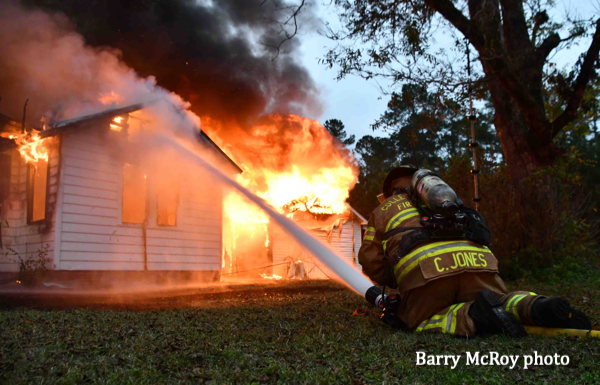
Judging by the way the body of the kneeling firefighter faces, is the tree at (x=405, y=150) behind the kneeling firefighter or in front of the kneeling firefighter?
in front

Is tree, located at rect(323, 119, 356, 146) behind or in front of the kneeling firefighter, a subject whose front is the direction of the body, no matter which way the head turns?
in front

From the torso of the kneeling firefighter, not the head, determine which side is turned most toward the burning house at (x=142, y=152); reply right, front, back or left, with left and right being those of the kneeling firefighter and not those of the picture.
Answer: front

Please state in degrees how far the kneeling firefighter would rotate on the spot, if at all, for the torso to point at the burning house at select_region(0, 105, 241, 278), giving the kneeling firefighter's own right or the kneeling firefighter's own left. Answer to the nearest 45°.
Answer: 0° — they already face it

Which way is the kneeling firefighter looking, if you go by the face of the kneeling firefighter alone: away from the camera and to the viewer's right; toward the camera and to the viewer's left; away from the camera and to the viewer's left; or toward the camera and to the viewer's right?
away from the camera and to the viewer's left

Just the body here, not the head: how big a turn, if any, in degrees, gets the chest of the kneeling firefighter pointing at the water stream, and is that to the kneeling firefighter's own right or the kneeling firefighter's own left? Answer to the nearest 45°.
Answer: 0° — they already face it

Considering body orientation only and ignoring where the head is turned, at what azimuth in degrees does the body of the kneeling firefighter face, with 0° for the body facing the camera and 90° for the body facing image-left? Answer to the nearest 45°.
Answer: approximately 135°
